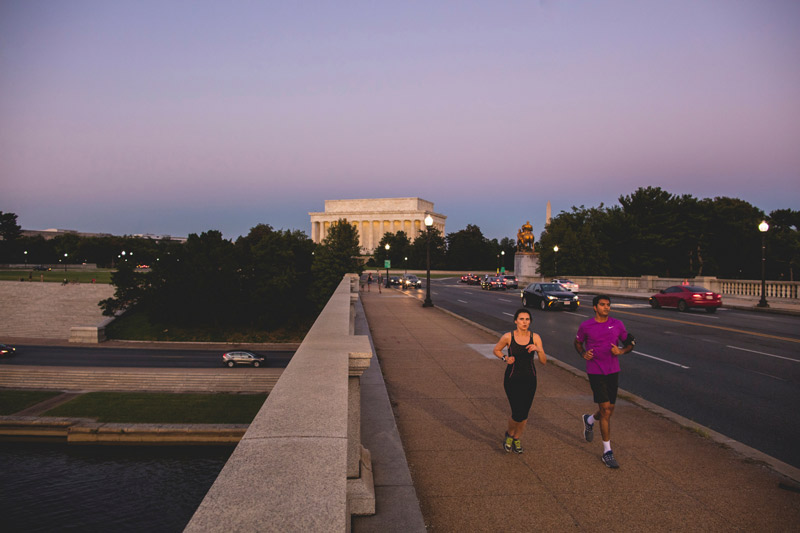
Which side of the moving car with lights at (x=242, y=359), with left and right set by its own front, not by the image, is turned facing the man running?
right

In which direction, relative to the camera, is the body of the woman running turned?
toward the camera

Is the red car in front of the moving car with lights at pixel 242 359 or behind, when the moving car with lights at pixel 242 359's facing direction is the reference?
in front

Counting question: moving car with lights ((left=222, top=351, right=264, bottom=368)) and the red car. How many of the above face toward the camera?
0

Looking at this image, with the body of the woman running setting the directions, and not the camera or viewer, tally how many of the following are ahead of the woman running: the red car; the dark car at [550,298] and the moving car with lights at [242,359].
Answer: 0

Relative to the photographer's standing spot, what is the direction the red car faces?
facing away from the viewer and to the left of the viewer

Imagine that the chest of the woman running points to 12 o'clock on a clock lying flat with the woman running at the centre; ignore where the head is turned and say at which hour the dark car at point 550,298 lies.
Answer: The dark car is roughly at 6 o'clock from the woman running.

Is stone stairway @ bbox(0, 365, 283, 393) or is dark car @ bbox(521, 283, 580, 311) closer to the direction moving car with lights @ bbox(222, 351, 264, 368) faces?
the dark car

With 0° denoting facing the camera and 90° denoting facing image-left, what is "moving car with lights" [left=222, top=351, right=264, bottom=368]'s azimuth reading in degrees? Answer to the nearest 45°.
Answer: approximately 270°

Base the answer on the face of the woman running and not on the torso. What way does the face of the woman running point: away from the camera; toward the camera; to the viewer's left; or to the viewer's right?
toward the camera

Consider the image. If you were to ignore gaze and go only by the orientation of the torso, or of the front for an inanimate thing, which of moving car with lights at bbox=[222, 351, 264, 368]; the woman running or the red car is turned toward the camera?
the woman running
